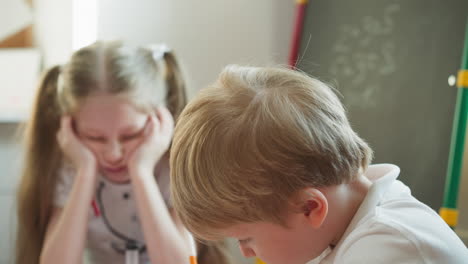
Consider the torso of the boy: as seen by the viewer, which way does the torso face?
to the viewer's left

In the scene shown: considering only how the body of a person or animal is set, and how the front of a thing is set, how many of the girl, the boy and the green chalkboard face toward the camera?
2

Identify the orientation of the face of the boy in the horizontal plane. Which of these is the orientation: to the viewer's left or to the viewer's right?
to the viewer's left

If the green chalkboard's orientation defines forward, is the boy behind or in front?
in front

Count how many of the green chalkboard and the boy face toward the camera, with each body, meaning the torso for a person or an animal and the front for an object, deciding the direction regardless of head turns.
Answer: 1

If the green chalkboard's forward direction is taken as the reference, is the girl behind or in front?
in front

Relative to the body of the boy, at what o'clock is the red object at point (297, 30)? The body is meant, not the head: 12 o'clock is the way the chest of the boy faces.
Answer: The red object is roughly at 3 o'clock from the boy.

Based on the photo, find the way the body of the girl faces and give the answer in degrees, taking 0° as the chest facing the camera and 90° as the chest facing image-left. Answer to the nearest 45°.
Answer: approximately 0°

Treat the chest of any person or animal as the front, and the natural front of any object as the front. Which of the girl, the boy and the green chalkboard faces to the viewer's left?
the boy

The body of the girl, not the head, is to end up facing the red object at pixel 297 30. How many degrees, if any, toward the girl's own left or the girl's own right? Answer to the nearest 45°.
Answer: approximately 135° to the girl's own left

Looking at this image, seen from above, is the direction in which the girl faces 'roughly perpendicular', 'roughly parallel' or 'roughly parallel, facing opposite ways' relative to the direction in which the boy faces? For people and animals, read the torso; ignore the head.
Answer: roughly perpendicular
